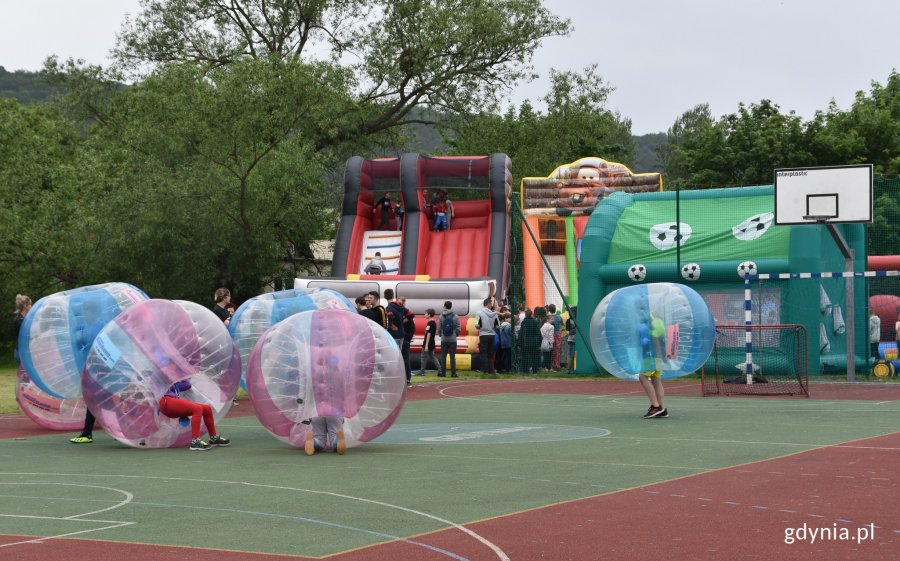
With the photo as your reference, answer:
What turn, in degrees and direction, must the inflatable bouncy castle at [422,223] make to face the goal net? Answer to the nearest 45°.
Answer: approximately 45° to its left

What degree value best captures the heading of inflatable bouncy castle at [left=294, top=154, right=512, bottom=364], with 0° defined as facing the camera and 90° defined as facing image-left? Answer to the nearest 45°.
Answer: approximately 0°

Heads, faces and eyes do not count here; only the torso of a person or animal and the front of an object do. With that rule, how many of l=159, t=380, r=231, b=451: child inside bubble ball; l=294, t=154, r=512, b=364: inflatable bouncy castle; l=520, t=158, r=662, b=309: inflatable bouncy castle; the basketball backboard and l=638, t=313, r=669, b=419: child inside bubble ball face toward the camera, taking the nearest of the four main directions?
3

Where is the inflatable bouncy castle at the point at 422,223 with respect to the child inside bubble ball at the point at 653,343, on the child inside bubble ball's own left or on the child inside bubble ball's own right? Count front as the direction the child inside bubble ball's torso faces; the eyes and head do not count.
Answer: on the child inside bubble ball's own right

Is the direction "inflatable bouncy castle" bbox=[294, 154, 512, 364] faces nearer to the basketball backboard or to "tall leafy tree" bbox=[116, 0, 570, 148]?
the basketball backboard

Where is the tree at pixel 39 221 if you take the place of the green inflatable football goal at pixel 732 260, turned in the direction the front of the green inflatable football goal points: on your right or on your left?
on your right
